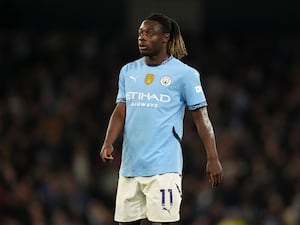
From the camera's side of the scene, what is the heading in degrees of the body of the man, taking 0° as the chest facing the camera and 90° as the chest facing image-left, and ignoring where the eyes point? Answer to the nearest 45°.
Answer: approximately 45°
